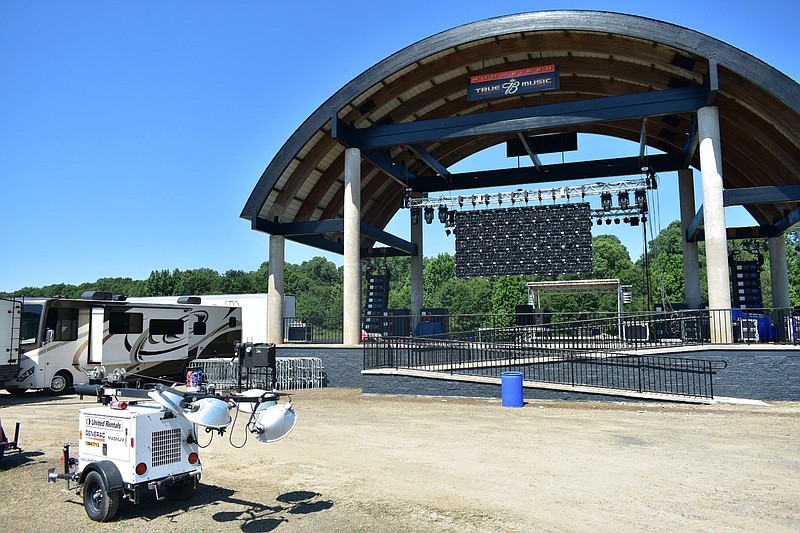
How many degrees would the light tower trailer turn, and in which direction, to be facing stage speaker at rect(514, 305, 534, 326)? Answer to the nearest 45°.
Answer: approximately 90° to its right

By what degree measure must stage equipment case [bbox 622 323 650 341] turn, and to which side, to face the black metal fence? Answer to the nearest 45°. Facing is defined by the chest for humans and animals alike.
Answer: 0° — it already faces it

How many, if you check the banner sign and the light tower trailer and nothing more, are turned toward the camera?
1

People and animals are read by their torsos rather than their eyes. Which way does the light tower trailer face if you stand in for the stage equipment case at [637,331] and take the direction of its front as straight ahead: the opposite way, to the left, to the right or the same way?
to the right

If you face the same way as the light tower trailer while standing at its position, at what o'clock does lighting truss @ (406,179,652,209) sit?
The lighting truss is roughly at 3 o'clock from the light tower trailer.

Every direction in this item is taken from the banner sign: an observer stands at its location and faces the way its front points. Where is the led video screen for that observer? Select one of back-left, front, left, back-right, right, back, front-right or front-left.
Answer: back

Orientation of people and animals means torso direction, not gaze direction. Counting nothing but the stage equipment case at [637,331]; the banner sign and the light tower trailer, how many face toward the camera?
2

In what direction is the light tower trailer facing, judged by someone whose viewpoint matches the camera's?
facing away from the viewer and to the left of the viewer

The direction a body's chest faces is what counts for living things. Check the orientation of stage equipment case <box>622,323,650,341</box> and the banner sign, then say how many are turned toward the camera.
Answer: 2

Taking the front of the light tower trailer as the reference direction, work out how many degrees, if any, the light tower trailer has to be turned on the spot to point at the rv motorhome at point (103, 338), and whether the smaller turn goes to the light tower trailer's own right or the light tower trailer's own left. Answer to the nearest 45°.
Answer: approximately 45° to the light tower trailer's own right

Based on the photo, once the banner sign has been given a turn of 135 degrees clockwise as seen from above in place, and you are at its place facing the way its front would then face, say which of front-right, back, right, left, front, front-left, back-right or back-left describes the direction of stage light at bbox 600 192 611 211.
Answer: right

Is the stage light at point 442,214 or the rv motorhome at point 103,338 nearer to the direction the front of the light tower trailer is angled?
the rv motorhome
